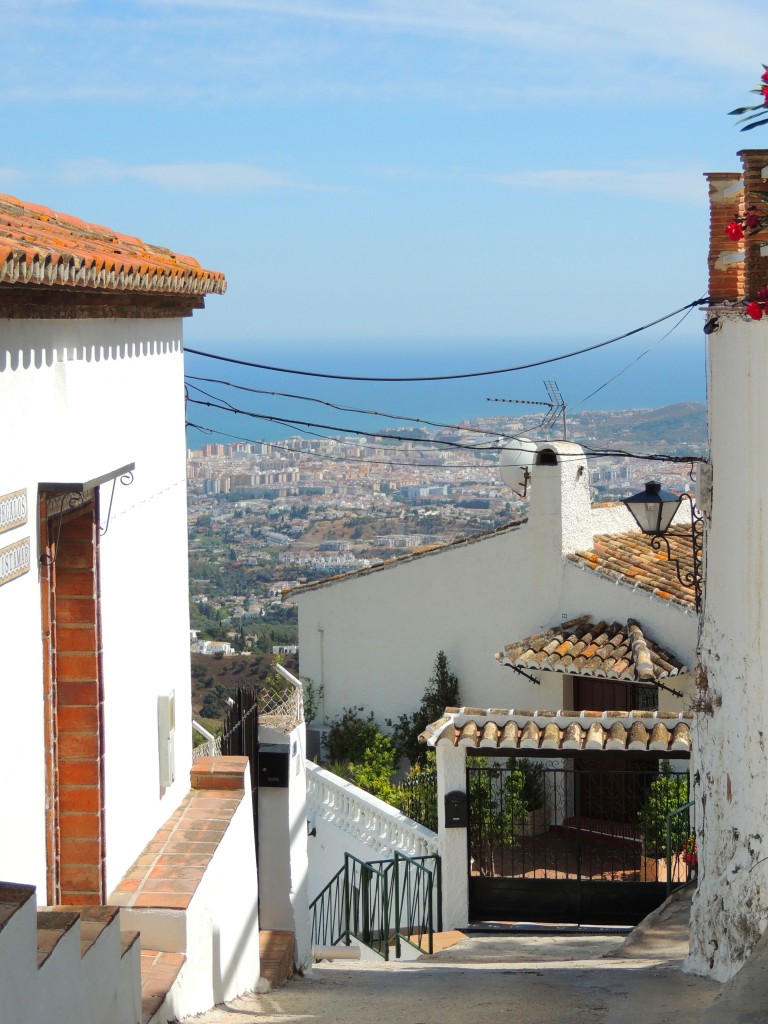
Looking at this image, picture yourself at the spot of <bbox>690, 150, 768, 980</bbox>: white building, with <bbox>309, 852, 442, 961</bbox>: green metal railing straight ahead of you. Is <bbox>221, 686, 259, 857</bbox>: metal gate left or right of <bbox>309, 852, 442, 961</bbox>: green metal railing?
left

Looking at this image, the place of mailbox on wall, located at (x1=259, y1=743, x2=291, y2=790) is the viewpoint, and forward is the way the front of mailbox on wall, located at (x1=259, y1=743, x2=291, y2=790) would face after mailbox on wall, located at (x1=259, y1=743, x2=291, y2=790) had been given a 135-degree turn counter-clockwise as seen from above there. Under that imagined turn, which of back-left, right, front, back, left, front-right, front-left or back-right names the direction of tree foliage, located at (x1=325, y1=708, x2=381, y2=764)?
front-left

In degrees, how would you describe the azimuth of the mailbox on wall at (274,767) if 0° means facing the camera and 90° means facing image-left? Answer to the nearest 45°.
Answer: approximately 0°

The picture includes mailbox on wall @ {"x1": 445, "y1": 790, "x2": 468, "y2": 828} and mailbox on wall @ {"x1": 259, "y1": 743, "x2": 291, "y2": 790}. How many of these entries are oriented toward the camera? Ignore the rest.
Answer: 2

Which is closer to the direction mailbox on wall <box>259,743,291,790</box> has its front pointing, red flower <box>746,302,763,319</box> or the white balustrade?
the red flower

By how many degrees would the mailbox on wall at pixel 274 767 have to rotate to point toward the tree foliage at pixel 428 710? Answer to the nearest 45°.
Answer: approximately 180°
